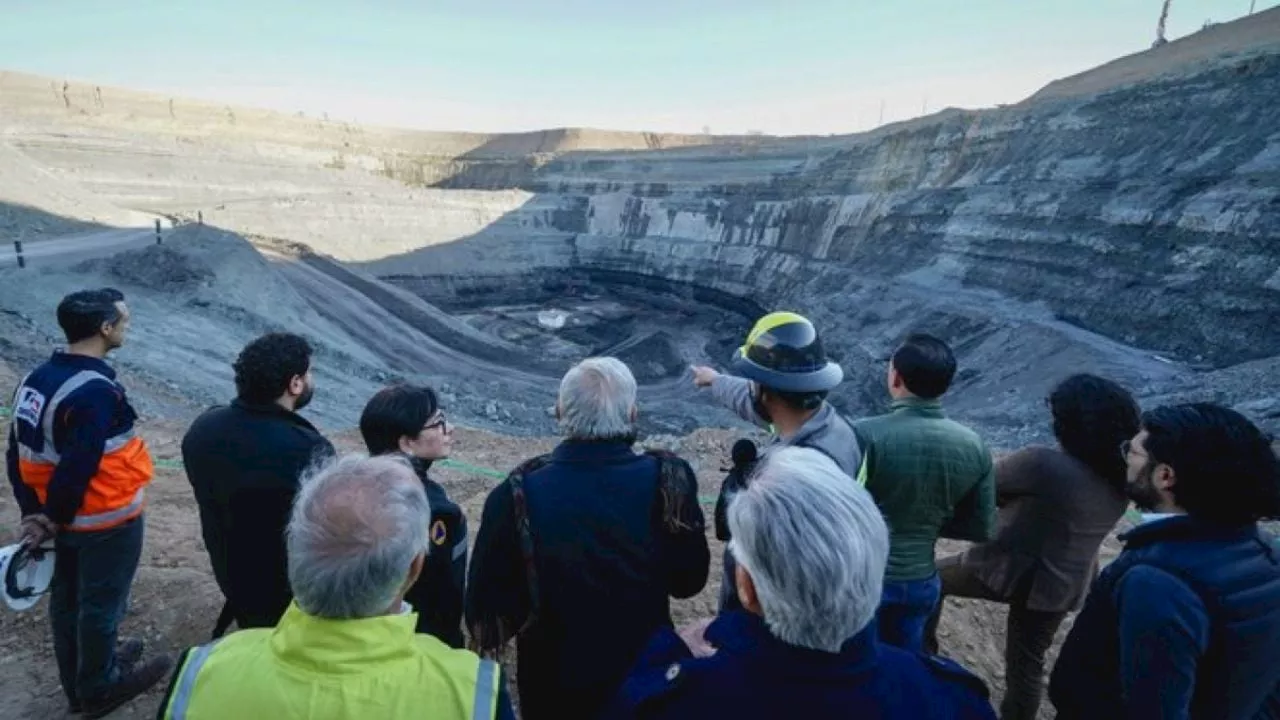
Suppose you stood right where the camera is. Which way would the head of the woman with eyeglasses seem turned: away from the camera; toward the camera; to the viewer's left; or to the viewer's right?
to the viewer's right

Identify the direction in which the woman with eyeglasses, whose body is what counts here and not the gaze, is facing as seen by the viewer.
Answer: to the viewer's right

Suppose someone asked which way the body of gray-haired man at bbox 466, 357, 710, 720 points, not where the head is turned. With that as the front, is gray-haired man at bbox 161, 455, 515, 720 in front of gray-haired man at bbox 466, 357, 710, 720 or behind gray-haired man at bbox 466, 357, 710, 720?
behind

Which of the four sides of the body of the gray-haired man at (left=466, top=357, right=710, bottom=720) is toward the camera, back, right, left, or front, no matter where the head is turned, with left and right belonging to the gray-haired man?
back

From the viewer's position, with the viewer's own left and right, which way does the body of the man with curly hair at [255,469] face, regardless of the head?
facing away from the viewer and to the right of the viewer

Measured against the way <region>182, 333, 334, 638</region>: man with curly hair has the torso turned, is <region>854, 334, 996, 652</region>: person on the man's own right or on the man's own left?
on the man's own right

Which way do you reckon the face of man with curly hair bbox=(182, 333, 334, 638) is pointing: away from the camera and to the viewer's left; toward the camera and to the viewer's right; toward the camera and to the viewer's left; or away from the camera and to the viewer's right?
away from the camera and to the viewer's right

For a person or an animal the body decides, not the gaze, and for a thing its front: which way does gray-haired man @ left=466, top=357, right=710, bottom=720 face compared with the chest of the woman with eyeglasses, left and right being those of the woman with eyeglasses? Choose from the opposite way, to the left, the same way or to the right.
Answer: to the left

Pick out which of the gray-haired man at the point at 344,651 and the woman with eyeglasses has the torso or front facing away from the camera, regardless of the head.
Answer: the gray-haired man

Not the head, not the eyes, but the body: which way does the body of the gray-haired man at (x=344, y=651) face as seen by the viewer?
away from the camera

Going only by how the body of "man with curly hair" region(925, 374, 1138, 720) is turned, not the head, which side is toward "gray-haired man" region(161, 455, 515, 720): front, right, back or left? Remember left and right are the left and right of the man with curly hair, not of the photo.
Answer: left
